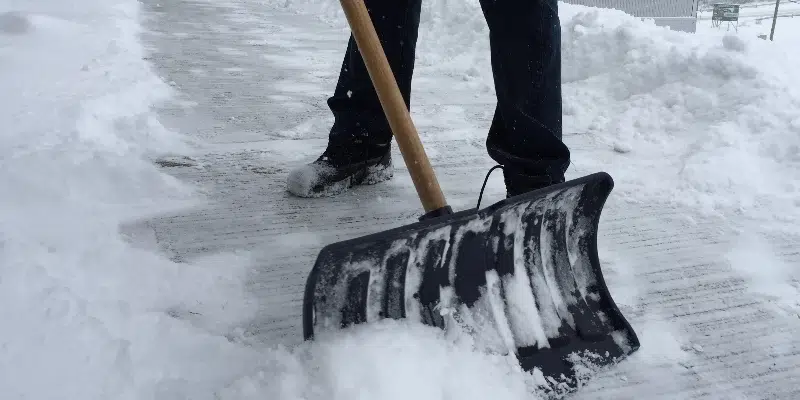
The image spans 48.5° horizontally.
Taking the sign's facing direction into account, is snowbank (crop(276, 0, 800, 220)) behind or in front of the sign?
in front

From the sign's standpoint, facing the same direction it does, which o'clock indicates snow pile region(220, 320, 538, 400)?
The snow pile is roughly at 12 o'clock from the sign.

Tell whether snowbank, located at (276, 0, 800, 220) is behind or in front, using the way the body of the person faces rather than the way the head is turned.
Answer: behind

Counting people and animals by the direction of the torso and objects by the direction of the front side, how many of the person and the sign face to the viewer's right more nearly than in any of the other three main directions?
0

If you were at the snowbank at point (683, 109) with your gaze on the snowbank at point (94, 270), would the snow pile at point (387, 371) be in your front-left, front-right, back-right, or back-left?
front-left

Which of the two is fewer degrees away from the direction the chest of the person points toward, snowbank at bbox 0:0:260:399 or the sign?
the snowbank

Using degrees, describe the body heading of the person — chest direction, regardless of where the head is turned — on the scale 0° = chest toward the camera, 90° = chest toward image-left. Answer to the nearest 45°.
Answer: approximately 45°

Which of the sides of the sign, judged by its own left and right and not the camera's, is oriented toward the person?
front

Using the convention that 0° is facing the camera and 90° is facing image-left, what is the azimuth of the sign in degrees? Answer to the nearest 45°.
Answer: approximately 0°
